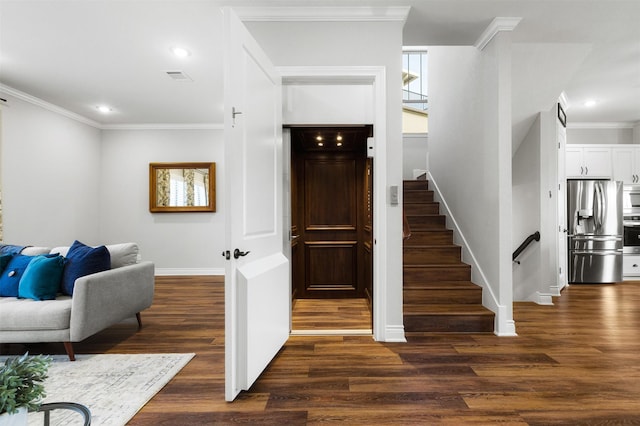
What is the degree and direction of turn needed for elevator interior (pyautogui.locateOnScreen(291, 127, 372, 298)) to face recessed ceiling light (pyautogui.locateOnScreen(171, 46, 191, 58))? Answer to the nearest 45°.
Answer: approximately 45° to its right

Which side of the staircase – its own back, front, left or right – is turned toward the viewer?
front

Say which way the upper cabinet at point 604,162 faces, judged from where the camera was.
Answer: facing the viewer

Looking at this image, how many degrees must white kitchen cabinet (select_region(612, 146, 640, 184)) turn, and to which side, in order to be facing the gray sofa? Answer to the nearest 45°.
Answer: approximately 45° to its right

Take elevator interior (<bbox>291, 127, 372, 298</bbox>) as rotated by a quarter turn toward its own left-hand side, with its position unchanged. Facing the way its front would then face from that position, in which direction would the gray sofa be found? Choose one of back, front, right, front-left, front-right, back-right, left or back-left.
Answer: back-right

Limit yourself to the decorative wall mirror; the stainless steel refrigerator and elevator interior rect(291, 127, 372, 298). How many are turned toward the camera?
3

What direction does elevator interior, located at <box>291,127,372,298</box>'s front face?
toward the camera

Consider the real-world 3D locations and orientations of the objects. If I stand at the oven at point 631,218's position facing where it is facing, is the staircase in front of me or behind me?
in front

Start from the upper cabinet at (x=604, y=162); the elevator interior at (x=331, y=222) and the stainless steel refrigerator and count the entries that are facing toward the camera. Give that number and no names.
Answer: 3
